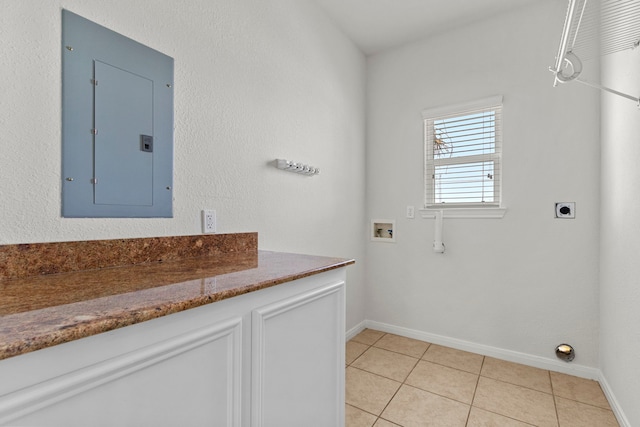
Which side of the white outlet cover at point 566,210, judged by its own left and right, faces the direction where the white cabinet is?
front

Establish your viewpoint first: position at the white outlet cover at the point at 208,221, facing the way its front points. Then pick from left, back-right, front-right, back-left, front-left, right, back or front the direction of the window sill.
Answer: front-left

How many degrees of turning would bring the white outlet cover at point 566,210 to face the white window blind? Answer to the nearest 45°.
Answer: approximately 90° to its right

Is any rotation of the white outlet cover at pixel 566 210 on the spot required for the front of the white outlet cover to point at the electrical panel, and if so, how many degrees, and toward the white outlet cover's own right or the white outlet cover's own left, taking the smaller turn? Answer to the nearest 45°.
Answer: approximately 45° to the white outlet cover's own right

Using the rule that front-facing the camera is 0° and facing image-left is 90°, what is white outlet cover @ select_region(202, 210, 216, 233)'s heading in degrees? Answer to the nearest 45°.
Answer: approximately 315°

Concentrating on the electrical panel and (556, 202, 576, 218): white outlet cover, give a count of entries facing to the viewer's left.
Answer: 0

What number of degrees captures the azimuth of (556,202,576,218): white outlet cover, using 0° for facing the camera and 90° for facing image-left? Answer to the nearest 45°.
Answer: approximately 0°

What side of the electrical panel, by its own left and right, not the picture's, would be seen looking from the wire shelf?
front
